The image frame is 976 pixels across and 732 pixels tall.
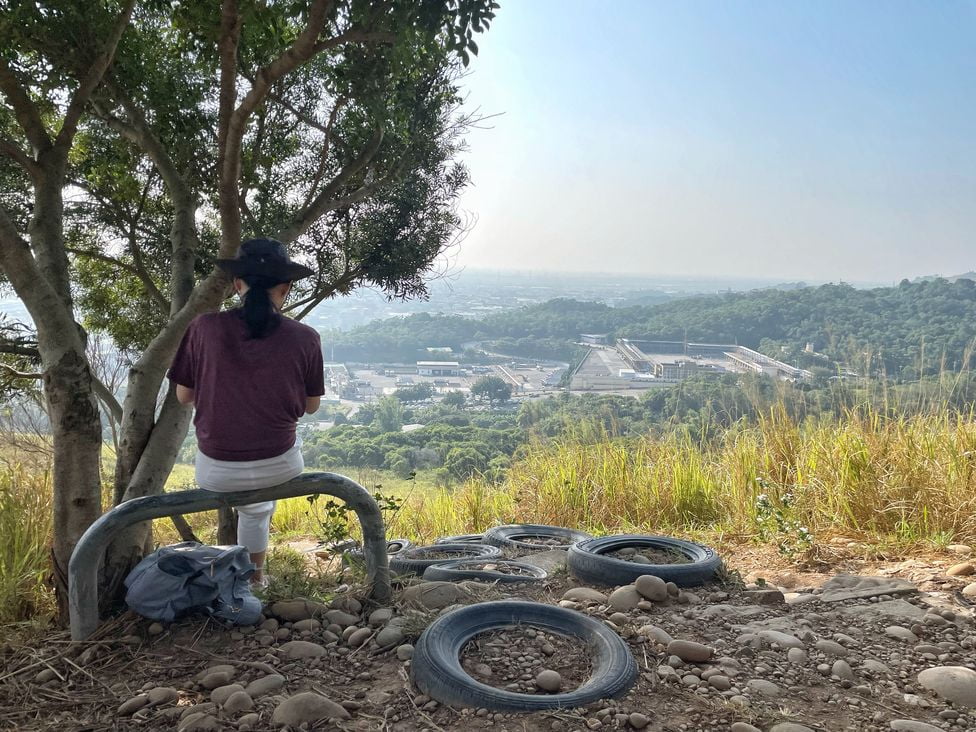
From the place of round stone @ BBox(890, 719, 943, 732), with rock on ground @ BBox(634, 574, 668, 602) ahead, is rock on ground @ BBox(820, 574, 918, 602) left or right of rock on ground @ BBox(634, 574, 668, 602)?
right

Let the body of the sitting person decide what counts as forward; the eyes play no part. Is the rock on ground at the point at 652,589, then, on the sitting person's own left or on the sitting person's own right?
on the sitting person's own right

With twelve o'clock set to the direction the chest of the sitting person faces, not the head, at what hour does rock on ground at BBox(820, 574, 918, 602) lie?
The rock on ground is roughly at 3 o'clock from the sitting person.

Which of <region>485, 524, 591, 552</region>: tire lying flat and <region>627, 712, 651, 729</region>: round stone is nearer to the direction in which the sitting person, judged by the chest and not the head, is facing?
the tire lying flat

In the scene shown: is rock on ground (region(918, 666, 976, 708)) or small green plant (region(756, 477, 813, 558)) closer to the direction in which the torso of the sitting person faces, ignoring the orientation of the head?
the small green plant

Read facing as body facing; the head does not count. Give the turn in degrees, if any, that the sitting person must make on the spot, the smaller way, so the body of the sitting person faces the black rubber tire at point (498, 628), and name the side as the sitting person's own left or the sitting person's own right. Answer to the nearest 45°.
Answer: approximately 135° to the sitting person's own right

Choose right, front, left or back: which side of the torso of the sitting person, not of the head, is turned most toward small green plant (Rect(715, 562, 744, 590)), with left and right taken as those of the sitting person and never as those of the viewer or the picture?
right

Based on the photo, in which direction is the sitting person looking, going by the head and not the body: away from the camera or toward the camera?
away from the camera

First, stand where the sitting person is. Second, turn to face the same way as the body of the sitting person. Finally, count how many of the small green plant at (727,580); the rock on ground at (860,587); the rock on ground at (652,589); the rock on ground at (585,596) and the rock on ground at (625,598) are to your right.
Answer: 5

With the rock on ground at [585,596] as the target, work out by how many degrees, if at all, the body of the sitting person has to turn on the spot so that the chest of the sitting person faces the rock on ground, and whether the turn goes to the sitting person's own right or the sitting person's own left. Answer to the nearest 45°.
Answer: approximately 90° to the sitting person's own right

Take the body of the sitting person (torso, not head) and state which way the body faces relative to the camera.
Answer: away from the camera

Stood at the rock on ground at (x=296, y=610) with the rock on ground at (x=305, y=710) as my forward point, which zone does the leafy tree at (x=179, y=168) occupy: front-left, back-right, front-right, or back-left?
back-right
